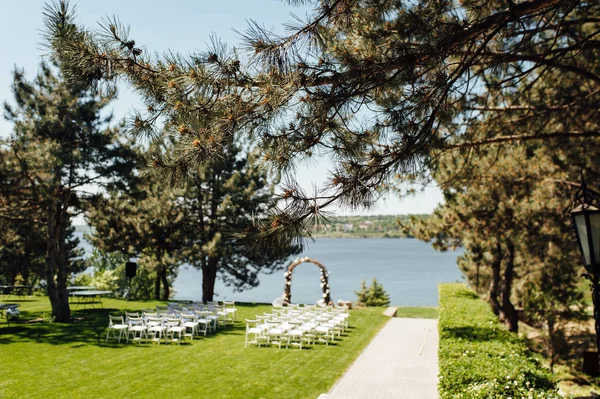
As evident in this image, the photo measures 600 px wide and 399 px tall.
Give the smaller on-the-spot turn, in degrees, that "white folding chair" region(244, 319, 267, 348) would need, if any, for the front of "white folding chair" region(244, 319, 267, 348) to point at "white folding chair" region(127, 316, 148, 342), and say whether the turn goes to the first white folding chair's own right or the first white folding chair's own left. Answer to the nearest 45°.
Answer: approximately 135° to the first white folding chair's own left

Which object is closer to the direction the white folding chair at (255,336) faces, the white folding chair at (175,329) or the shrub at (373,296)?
the shrub

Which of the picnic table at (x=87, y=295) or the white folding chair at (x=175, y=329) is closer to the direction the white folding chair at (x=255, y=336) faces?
the picnic table

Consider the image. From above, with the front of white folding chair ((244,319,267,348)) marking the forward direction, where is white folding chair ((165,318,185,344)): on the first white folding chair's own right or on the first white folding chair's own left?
on the first white folding chair's own left

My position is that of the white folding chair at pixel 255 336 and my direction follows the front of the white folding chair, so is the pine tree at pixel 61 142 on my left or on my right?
on my left

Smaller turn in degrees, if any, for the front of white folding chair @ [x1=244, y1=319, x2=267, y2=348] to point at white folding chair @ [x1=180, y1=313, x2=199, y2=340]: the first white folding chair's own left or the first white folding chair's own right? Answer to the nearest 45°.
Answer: approximately 90° to the first white folding chair's own left

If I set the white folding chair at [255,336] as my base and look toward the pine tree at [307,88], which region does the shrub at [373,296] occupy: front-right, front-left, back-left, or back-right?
back-left

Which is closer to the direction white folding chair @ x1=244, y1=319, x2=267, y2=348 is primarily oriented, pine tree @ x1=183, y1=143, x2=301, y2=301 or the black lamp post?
the pine tree

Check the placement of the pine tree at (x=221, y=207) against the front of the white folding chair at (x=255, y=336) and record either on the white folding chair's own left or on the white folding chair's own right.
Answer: on the white folding chair's own left

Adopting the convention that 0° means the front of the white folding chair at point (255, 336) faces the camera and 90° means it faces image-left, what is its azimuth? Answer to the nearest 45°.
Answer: approximately 225°

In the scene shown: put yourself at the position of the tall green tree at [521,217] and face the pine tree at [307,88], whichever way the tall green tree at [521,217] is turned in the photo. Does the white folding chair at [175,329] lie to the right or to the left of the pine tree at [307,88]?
right
